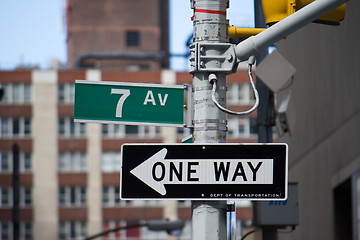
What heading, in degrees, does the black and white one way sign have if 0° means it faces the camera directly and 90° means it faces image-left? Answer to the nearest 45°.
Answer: approximately 0°
